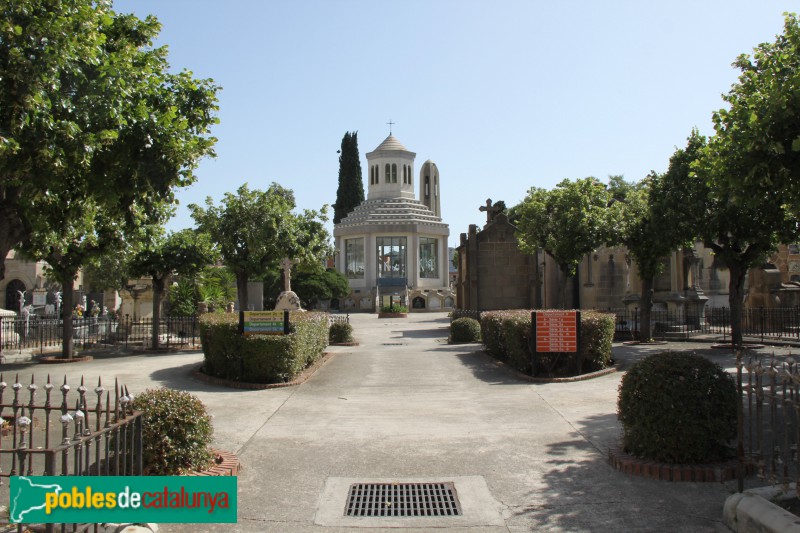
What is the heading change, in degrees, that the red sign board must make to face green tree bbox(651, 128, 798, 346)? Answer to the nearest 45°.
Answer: approximately 135° to its left

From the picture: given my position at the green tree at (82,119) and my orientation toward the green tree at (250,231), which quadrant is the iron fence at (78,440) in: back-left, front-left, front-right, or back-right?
back-right

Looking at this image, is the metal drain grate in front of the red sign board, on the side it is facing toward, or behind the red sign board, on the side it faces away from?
in front

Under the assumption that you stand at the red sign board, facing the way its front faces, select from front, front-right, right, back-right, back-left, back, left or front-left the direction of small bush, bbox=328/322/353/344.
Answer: back-right

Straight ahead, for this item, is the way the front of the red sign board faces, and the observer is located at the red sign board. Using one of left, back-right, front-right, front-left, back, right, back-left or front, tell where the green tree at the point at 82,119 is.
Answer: front-right

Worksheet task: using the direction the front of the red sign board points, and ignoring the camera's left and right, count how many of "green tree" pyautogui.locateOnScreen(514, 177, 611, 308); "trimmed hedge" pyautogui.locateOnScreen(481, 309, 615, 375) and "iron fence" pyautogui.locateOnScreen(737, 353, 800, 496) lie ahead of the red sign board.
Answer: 1

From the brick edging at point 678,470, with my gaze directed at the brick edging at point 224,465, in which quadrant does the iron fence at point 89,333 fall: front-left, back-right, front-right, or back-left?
front-right

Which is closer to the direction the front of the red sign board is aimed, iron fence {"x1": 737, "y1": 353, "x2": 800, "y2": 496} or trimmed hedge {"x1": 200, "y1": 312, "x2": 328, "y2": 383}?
the iron fence

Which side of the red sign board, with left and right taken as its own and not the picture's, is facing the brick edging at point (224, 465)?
front

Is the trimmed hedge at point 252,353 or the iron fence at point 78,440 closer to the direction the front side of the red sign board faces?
the iron fence

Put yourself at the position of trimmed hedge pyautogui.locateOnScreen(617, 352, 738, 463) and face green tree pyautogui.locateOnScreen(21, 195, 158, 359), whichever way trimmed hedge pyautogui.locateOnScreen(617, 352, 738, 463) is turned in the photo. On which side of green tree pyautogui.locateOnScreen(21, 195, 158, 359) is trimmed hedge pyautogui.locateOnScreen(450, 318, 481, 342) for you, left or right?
right

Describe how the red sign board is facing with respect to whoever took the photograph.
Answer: facing the viewer

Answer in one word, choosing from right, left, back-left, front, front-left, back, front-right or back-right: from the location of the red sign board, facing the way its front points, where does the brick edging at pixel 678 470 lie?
front

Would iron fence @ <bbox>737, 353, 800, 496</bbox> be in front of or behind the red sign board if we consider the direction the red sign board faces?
in front

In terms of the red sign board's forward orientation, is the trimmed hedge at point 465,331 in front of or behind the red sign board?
behind

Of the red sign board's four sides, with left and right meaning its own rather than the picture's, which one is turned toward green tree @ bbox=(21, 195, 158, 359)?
right

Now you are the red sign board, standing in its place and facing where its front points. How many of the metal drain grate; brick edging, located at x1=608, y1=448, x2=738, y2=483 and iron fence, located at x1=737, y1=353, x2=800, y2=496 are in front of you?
3

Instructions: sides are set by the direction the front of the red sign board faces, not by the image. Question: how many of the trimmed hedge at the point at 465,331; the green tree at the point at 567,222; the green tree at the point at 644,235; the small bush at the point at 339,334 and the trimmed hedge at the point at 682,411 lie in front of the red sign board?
1
